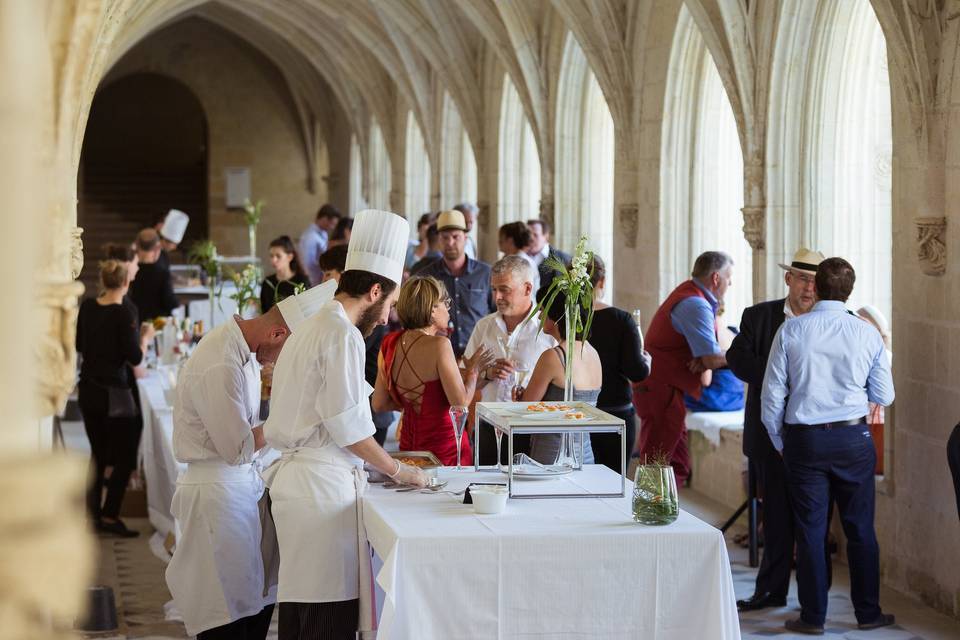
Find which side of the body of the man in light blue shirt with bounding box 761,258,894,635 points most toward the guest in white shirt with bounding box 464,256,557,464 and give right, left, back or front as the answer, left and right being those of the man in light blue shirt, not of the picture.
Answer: left

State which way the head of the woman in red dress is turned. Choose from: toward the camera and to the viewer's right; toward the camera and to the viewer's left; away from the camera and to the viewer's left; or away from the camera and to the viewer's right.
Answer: away from the camera and to the viewer's right

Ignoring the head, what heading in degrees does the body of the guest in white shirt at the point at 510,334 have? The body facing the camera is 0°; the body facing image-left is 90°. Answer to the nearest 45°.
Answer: approximately 45°

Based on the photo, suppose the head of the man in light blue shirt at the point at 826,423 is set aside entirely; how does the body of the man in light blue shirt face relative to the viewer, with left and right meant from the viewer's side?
facing away from the viewer

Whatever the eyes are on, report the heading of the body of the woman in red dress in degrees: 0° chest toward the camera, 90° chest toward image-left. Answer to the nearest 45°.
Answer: approximately 225°

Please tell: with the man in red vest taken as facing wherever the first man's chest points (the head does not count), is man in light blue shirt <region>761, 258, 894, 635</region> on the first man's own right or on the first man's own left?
on the first man's own right

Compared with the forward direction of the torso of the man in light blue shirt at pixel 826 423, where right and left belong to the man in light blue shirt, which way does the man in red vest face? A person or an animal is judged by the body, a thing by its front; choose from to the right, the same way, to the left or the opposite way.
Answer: to the right

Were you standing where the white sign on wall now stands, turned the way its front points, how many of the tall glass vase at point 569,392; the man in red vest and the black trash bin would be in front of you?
3

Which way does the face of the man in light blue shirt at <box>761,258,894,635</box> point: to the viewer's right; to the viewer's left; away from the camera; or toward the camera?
away from the camera

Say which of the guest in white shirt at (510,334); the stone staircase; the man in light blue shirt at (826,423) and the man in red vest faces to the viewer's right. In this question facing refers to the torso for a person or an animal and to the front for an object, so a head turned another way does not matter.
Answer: the man in red vest

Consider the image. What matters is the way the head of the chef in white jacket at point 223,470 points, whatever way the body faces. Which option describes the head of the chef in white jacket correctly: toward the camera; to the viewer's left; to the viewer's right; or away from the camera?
to the viewer's right

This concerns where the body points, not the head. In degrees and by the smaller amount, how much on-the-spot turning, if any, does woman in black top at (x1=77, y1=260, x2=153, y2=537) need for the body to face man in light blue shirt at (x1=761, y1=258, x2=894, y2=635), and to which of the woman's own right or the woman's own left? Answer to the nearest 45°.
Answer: approximately 90° to the woman's own right
